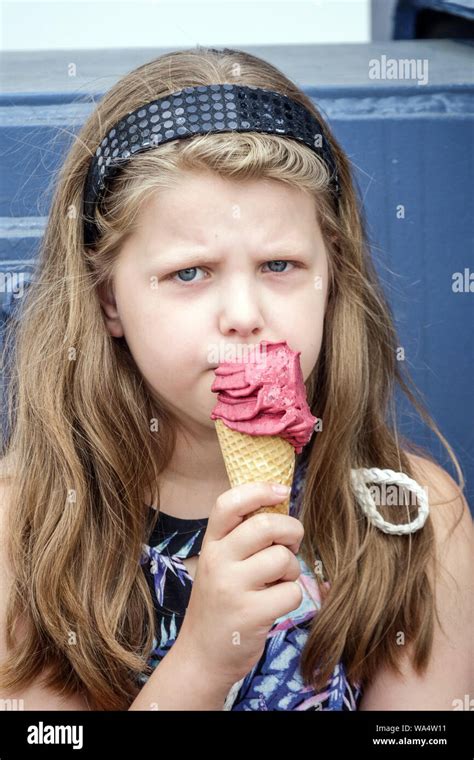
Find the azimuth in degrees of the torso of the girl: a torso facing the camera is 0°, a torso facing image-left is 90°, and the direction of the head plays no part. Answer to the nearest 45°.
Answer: approximately 0°
